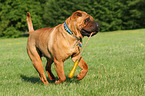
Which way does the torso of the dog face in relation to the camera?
to the viewer's right

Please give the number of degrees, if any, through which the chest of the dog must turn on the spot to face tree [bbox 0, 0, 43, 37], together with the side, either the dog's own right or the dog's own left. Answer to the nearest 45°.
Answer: approximately 90° to the dog's own left
